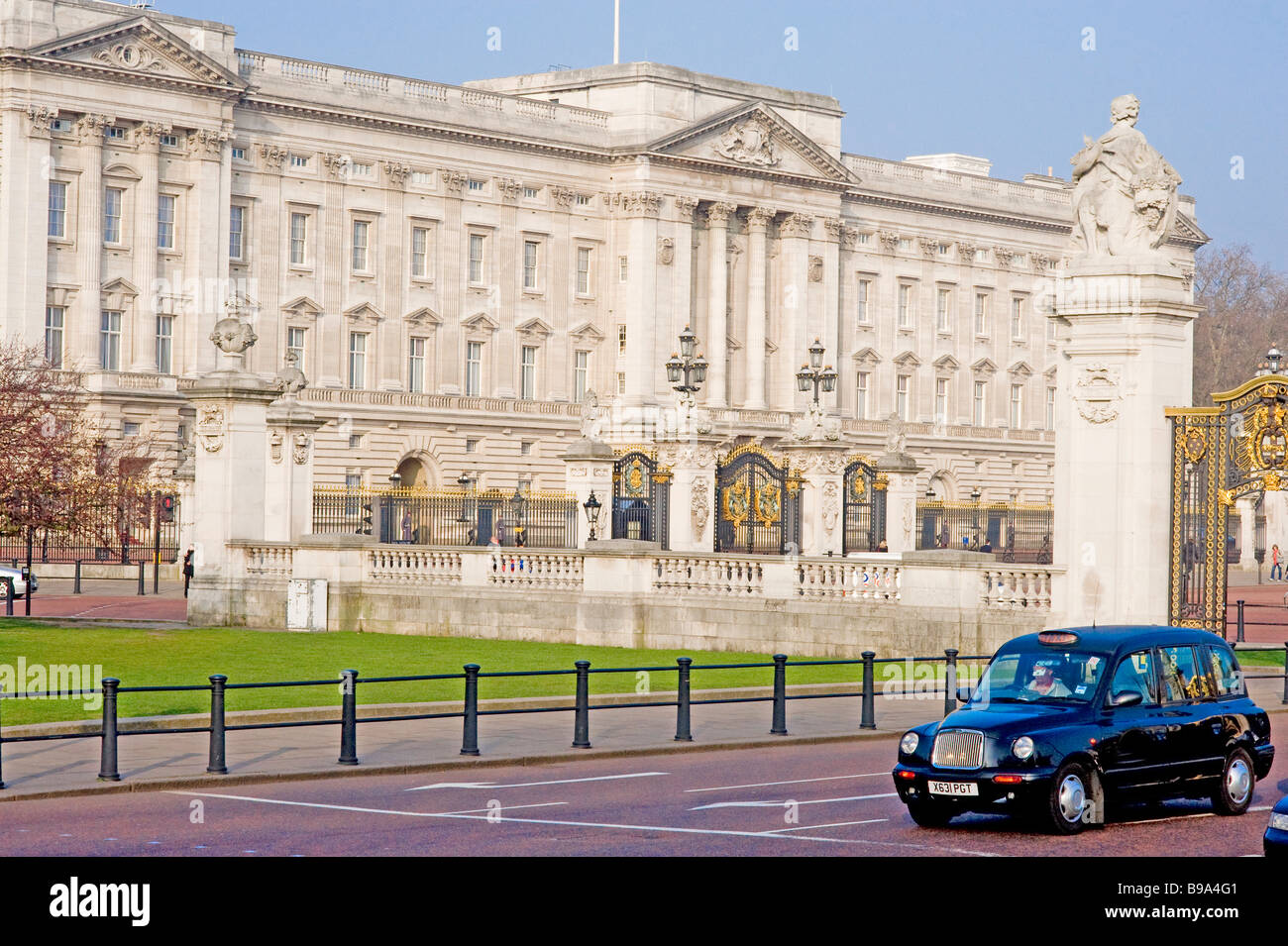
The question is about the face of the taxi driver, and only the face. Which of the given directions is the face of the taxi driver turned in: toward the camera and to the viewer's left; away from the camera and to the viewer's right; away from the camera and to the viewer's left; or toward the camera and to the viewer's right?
toward the camera and to the viewer's left

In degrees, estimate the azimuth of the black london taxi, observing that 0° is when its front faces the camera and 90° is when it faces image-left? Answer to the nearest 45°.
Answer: approximately 45°

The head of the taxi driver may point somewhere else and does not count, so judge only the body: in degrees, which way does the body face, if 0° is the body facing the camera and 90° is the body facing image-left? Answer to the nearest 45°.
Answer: approximately 45°

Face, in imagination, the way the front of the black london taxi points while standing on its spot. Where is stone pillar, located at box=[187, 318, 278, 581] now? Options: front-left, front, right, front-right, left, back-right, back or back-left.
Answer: right

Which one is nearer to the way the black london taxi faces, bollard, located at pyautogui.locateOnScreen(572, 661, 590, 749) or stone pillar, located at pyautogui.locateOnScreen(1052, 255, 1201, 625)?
the bollard

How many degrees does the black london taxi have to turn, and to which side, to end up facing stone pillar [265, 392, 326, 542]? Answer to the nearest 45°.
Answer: approximately 90° to its right

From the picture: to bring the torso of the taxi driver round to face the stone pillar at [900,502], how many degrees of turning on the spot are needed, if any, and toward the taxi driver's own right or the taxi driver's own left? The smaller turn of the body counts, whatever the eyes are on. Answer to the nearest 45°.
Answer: approximately 135° to the taxi driver's own right

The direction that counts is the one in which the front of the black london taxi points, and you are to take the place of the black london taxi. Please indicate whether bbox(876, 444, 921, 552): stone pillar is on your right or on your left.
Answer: on your right

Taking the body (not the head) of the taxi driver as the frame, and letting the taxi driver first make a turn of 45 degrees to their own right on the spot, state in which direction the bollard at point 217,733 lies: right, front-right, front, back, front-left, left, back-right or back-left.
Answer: front

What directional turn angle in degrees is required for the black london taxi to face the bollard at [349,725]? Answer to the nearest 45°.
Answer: approximately 45° to its right

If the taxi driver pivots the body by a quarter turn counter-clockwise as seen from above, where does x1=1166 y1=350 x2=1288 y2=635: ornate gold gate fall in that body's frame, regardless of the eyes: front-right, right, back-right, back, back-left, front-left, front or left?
back-left
